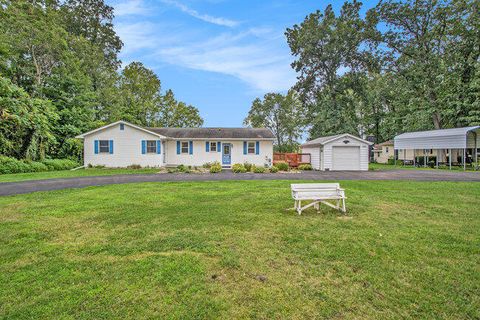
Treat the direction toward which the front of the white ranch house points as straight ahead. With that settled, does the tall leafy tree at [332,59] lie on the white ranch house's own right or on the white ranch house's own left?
on the white ranch house's own left

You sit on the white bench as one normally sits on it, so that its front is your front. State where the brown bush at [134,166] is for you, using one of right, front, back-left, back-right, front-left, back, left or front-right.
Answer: back-right

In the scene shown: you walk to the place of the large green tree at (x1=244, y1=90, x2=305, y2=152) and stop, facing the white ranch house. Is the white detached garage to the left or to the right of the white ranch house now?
left

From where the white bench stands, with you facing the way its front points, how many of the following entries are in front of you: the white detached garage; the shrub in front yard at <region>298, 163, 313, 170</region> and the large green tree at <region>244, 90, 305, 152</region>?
0

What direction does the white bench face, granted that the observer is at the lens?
facing the viewer

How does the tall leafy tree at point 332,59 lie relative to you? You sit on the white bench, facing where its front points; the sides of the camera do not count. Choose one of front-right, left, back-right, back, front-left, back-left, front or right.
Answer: back

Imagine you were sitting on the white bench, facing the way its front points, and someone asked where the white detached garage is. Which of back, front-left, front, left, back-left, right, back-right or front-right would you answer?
back

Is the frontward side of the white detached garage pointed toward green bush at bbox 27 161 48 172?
no

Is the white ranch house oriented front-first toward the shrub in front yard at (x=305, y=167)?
no

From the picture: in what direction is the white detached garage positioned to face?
toward the camera

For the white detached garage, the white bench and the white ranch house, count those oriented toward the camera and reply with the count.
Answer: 3

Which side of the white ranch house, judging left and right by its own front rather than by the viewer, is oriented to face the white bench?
front

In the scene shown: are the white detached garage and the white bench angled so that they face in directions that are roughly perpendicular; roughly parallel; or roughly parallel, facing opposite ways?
roughly parallel

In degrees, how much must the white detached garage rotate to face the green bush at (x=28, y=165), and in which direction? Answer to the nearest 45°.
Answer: approximately 45° to its right

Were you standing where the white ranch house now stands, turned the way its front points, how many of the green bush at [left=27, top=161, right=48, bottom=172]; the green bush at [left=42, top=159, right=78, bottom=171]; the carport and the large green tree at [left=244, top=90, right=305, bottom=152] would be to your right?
2

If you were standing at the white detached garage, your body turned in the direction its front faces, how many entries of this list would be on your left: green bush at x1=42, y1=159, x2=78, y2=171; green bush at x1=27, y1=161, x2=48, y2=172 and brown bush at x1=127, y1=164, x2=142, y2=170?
0
